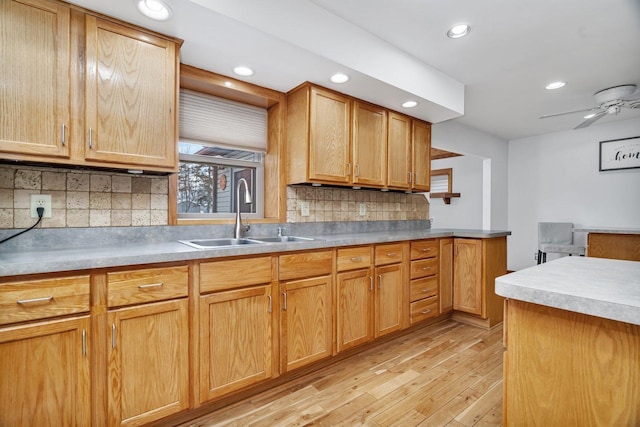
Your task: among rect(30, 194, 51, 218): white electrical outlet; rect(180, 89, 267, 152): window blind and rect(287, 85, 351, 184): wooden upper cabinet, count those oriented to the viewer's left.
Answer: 0

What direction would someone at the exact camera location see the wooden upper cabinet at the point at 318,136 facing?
facing the viewer and to the right of the viewer

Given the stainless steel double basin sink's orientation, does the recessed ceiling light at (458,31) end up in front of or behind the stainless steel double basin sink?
in front

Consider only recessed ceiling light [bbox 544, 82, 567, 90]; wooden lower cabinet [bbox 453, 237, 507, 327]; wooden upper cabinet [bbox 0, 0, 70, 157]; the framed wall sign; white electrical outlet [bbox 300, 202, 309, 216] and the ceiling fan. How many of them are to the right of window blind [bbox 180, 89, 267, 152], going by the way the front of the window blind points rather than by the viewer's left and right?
1

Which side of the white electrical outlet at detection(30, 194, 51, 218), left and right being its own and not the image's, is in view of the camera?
front

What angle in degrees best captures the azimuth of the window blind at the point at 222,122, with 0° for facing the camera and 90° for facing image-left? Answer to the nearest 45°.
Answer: approximately 315°

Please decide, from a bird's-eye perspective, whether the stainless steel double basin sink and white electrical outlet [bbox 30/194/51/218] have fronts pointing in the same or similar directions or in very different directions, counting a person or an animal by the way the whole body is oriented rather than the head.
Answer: same or similar directions

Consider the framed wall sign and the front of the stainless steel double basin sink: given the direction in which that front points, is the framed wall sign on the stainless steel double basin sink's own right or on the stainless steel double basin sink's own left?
on the stainless steel double basin sink's own left

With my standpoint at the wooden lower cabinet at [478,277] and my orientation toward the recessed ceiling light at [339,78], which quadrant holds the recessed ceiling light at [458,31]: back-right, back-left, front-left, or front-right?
front-left

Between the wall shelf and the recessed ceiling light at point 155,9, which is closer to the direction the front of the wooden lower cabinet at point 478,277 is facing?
the recessed ceiling light

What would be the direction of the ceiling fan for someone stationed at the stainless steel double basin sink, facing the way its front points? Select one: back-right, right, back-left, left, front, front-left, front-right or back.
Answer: front-left

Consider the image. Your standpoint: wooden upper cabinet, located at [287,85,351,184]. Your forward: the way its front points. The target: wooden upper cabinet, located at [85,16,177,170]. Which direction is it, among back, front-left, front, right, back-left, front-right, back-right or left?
right

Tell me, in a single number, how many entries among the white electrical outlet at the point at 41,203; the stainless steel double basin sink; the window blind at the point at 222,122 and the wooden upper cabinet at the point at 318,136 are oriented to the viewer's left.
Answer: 0

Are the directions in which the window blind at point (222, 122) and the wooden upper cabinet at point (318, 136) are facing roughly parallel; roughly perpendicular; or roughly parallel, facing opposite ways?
roughly parallel
